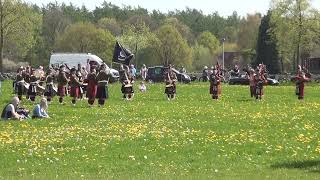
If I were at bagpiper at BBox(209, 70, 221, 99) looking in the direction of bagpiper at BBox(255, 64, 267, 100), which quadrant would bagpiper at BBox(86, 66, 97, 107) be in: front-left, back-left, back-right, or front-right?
back-right

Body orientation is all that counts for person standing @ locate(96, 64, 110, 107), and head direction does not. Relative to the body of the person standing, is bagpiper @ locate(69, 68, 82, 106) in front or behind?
behind

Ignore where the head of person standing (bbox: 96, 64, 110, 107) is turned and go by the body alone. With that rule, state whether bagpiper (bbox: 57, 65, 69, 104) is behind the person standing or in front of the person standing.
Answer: behind

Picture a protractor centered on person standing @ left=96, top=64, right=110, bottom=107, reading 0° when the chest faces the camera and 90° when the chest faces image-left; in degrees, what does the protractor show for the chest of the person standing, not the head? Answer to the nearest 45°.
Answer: approximately 315°
